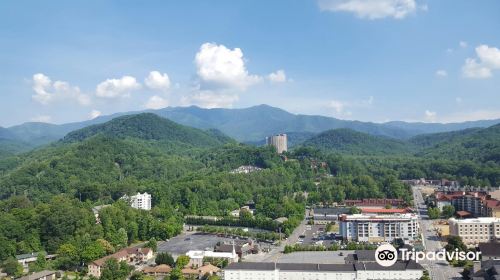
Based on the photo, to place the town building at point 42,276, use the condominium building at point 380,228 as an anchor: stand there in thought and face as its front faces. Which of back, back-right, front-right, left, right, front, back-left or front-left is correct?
front-right

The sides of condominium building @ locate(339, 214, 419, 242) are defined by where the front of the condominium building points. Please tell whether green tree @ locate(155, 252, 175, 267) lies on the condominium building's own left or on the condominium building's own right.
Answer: on the condominium building's own right

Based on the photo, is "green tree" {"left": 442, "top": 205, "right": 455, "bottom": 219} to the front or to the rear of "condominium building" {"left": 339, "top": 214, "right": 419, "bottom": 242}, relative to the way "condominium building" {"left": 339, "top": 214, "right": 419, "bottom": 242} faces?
to the rear

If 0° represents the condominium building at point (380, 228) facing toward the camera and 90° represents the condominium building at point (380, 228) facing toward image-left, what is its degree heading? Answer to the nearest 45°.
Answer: approximately 0°

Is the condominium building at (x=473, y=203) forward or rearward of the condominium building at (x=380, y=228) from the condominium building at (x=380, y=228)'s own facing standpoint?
rearward

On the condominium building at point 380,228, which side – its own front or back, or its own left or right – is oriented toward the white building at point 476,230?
left

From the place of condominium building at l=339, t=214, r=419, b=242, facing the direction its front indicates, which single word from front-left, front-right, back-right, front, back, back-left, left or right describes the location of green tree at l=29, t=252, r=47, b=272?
front-right

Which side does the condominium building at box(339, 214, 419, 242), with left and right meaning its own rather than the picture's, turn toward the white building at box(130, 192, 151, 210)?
right

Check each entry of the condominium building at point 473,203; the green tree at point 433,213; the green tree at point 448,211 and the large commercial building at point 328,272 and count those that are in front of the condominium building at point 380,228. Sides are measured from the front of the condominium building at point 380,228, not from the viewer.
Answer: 1

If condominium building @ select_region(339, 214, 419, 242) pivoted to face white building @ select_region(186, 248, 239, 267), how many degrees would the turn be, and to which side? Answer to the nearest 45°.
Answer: approximately 45° to its right

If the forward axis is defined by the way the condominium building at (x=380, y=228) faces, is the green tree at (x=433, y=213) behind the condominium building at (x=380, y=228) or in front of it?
behind

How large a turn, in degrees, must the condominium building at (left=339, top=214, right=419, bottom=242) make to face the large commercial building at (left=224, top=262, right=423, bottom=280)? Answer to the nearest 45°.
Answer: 0° — it already faces it
